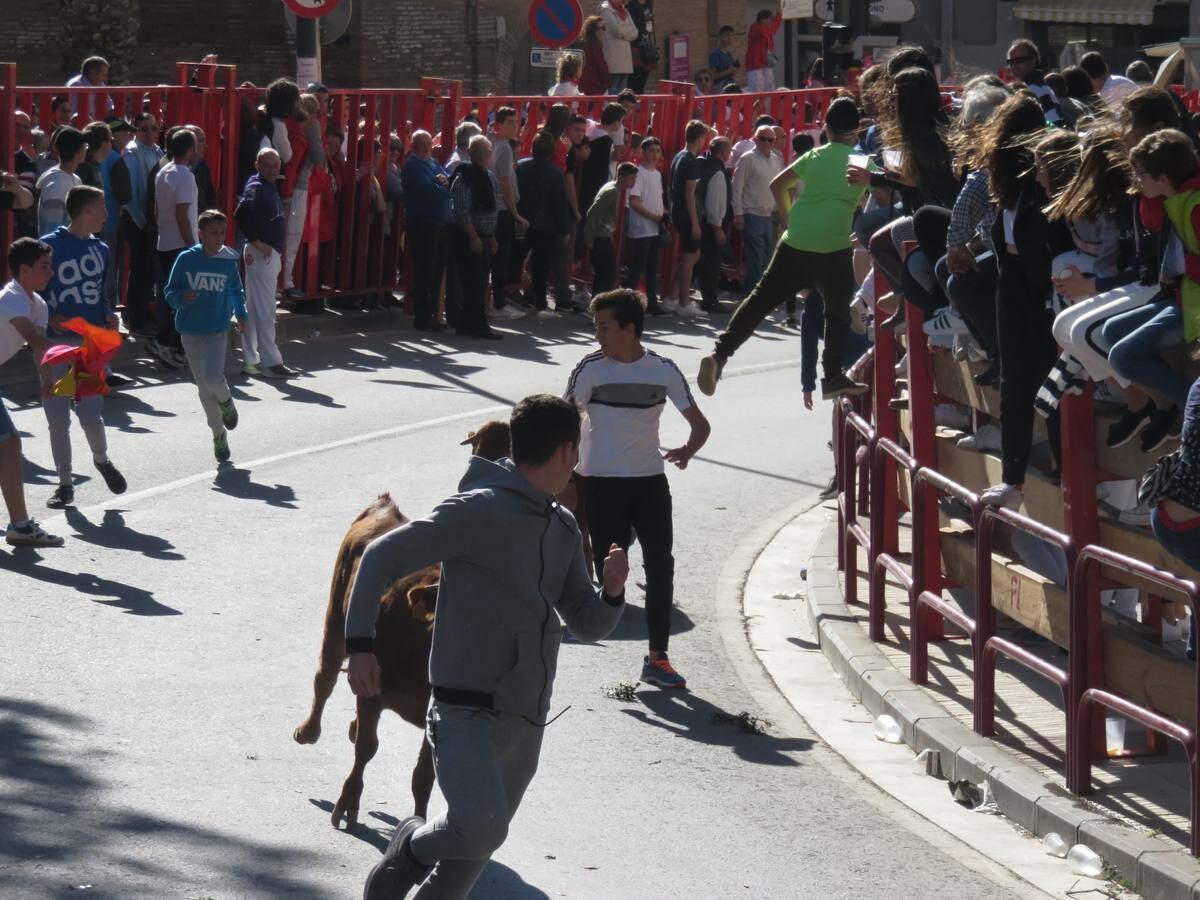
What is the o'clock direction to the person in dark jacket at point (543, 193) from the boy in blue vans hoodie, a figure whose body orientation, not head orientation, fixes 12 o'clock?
The person in dark jacket is roughly at 7 o'clock from the boy in blue vans hoodie.

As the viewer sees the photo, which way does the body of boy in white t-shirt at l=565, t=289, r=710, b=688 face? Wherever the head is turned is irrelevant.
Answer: toward the camera

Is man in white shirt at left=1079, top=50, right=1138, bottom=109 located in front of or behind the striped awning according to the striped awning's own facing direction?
in front

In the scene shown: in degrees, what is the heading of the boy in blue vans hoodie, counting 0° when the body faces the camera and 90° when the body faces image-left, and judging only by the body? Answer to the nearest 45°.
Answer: approximately 0°

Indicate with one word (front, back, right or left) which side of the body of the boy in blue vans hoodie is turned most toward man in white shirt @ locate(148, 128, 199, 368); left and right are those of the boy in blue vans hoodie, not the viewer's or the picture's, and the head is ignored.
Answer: back

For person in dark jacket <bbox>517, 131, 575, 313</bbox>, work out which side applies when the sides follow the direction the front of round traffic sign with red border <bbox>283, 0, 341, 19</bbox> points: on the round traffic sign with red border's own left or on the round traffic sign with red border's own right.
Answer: on the round traffic sign with red border's own left

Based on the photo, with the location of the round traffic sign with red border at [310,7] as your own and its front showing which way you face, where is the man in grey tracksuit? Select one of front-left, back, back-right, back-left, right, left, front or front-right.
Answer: front

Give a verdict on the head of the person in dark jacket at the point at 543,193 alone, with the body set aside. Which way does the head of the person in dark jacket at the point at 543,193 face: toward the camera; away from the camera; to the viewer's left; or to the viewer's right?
away from the camera

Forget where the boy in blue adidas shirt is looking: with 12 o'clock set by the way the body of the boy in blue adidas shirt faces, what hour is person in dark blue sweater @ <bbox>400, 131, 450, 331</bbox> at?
The person in dark blue sweater is roughly at 7 o'clock from the boy in blue adidas shirt.
